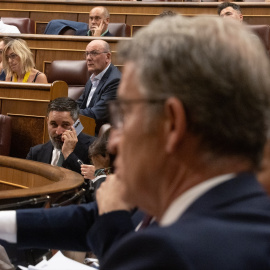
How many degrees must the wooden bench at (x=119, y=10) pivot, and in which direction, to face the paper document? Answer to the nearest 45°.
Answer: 0° — it already faces it

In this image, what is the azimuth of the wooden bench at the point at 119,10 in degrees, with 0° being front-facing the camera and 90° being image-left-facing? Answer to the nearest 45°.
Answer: approximately 0°

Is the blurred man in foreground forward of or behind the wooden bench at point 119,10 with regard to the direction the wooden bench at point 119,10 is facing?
forward

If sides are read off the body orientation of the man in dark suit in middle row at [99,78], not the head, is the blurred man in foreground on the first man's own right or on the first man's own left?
on the first man's own left

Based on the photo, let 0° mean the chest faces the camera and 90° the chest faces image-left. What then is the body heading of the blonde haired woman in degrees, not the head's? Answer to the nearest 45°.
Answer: approximately 45°

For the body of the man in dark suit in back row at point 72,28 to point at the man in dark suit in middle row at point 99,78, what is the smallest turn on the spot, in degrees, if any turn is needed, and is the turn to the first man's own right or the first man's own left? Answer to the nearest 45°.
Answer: approximately 45° to the first man's own left

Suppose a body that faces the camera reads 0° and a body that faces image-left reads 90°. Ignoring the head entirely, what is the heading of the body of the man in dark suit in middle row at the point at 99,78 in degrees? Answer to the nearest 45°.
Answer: approximately 45°
